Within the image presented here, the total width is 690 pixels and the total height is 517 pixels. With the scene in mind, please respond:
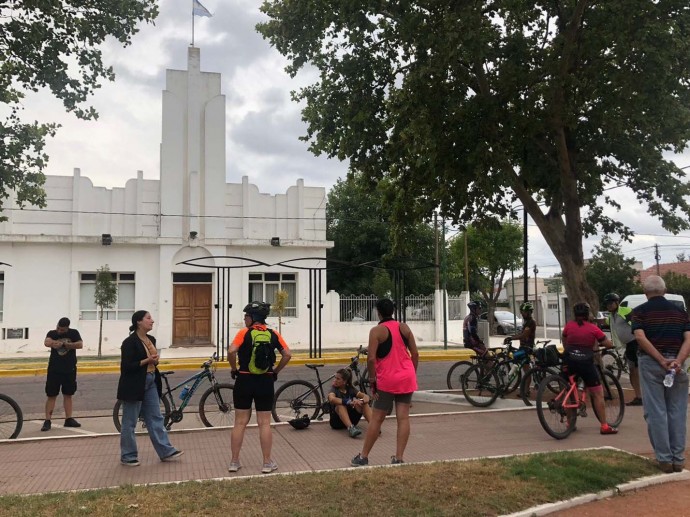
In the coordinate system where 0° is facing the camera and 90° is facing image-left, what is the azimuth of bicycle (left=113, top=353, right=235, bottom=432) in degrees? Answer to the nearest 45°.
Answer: approximately 270°

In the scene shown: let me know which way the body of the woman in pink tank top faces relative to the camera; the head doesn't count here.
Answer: away from the camera

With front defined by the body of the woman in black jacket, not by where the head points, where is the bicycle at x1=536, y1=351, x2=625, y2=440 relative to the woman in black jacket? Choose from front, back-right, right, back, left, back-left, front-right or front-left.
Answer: front-left

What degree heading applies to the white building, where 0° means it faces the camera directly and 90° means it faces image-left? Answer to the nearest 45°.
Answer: approximately 0°

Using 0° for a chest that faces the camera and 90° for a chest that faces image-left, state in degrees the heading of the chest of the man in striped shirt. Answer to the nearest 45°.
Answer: approximately 180°

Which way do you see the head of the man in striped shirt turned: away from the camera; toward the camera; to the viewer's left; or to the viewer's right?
away from the camera

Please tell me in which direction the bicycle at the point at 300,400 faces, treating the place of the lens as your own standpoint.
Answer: facing to the right of the viewer
